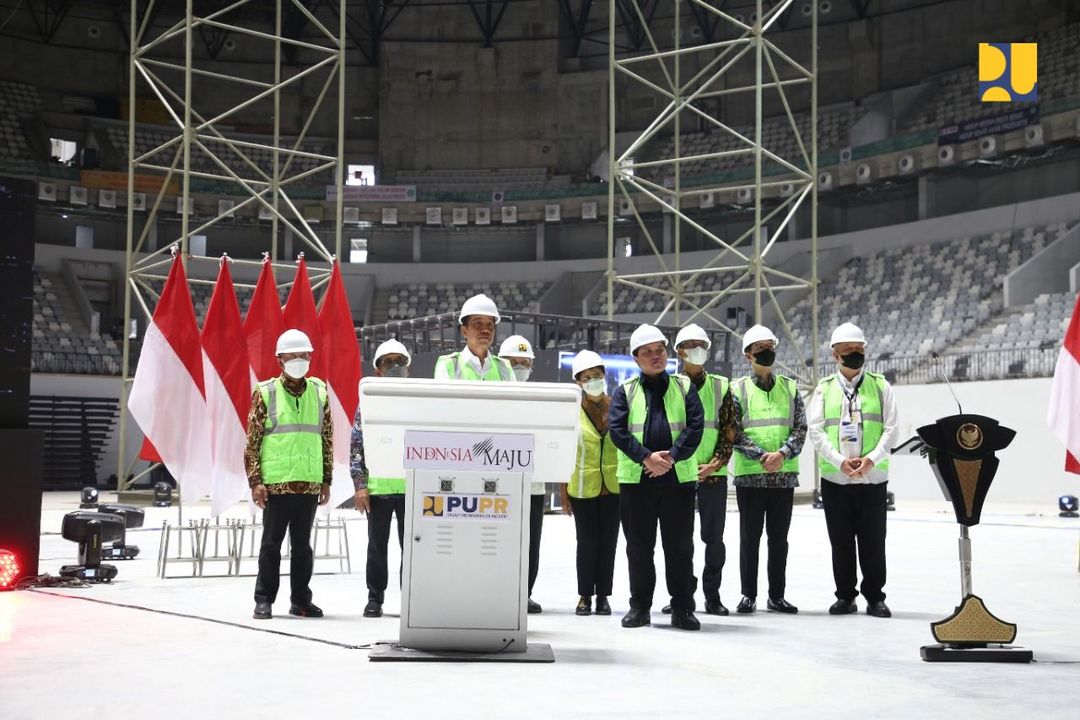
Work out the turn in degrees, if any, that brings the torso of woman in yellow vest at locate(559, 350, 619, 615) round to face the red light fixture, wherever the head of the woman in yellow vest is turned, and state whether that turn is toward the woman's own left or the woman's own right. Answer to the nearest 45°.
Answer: approximately 90° to the woman's own right

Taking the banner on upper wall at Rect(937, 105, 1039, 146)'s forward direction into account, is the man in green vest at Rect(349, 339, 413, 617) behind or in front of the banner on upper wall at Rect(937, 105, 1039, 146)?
in front

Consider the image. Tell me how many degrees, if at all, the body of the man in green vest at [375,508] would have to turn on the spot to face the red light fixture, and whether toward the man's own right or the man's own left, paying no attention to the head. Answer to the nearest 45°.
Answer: approximately 135° to the man's own right

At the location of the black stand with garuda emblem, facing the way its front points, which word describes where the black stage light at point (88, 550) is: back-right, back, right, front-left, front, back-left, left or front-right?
right

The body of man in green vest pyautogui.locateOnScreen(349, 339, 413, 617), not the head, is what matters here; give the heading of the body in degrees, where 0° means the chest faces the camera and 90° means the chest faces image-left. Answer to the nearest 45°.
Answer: approximately 0°

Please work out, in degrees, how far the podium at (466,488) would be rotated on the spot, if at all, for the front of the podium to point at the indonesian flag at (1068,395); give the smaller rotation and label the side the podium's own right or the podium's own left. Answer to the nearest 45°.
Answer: approximately 135° to the podium's own left

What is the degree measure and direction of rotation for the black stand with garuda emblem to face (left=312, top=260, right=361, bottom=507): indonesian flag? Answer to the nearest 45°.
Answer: approximately 135° to its right

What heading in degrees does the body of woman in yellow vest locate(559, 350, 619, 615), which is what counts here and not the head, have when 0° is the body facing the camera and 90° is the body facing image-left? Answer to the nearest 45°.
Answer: approximately 0°
